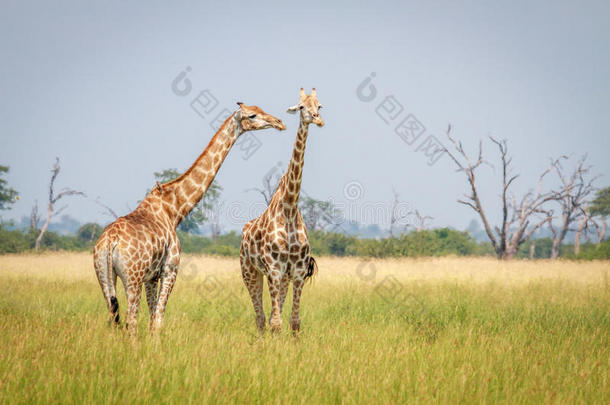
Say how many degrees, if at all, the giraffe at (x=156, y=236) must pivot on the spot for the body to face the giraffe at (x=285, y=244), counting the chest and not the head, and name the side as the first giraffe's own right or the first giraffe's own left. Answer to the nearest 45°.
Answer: approximately 45° to the first giraffe's own right

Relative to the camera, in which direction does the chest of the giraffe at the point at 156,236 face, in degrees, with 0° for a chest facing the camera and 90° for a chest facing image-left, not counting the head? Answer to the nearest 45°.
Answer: approximately 225°
